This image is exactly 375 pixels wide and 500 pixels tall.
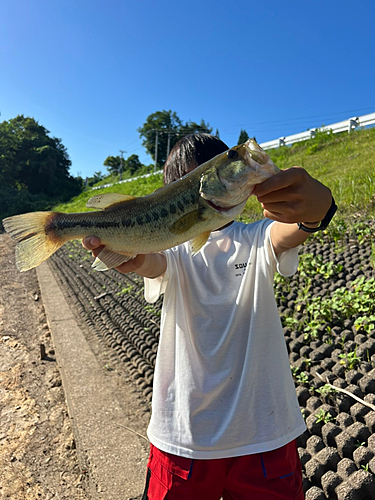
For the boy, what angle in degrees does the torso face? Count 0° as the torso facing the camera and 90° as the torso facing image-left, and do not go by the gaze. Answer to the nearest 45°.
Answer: approximately 0°

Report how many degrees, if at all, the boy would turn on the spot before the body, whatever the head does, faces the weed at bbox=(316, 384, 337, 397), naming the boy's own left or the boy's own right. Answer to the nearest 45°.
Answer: approximately 135° to the boy's own left

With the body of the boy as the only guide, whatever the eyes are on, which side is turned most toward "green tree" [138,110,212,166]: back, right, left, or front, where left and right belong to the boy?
back

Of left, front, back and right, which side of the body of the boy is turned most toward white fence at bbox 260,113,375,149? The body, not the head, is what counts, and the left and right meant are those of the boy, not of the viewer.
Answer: back

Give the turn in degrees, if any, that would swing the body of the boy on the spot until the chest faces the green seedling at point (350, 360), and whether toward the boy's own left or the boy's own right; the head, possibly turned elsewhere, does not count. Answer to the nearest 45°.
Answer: approximately 135° to the boy's own left

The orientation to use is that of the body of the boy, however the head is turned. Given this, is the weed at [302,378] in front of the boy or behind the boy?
behind

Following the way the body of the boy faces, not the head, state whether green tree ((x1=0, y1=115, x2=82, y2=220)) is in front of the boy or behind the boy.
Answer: behind

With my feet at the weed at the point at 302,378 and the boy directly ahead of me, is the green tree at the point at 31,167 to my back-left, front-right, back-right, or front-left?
back-right
